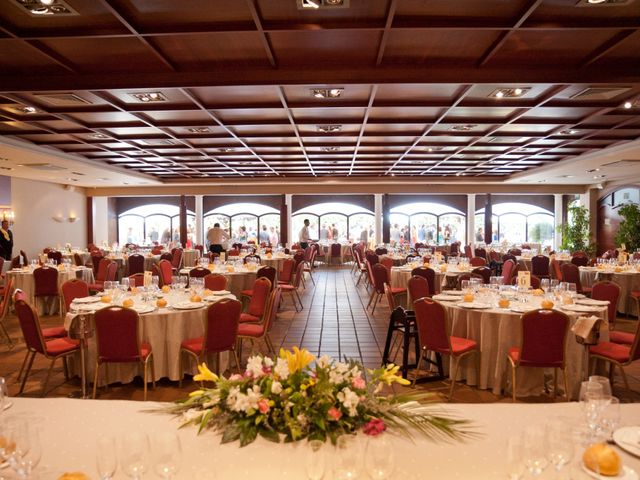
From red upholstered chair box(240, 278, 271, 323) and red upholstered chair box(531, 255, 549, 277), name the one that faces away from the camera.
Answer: red upholstered chair box(531, 255, 549, 277)

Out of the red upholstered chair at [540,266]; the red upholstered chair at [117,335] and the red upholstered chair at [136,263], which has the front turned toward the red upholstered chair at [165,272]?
the red upholstered chair at [117,335]

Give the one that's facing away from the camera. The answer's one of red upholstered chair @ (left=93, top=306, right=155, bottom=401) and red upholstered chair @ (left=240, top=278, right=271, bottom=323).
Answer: red upholstered chair @ (left=93, top=306, right=155, bottom=401)

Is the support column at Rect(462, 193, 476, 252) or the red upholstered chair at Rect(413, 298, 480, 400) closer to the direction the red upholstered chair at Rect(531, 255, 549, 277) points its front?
the support column

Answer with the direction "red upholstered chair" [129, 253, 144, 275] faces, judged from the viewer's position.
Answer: facing away from the viewer

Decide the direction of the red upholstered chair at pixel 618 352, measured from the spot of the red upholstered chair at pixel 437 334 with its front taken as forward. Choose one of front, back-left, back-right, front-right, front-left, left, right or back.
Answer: front-right

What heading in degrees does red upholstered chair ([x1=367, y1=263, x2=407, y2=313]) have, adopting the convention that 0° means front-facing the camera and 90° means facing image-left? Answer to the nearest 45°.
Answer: approximately 225°

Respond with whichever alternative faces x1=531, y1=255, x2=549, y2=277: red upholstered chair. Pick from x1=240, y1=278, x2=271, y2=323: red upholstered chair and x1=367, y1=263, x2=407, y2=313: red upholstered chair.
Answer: x1=367, y1=263, x2=407, y2=313: red upholstered chair

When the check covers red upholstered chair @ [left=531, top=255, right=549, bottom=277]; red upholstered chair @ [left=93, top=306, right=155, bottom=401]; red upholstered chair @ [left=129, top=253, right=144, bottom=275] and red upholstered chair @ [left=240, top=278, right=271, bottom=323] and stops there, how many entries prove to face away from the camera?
3

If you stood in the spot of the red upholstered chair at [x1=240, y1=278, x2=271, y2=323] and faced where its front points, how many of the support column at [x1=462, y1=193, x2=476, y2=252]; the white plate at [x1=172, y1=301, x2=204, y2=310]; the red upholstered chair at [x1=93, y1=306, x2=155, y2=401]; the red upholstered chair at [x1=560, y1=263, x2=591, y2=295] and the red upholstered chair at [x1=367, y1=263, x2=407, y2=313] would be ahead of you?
2

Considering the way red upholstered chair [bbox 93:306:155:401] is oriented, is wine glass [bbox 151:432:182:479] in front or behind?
behind

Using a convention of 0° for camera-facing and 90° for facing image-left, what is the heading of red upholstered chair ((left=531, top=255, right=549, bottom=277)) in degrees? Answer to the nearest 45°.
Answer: approximately 180°

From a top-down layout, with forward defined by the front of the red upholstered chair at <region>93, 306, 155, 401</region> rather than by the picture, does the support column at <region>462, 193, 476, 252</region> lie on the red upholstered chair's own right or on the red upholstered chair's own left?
on the red upholstered chair's own right

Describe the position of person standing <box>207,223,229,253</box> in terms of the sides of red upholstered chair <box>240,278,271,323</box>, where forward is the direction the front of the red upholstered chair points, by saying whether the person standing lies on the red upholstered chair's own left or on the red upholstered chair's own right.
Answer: on the red upholstered chair's own right

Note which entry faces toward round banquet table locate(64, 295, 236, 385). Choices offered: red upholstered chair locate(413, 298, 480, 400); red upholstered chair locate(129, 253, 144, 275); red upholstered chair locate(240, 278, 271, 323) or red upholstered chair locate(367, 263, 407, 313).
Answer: red upholstered chair locate(240, 278, 271, 323)

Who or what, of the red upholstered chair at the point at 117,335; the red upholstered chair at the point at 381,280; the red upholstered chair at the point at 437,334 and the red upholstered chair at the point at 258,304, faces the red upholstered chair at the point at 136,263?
the red upholstered chair at the point at 117,335

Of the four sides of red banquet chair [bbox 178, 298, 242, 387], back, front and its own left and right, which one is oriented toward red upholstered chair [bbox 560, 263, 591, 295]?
right

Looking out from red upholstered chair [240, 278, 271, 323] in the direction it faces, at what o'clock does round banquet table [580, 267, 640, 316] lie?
The round banquet table is roughly at 7 o'clock from the red upholstered chair.
